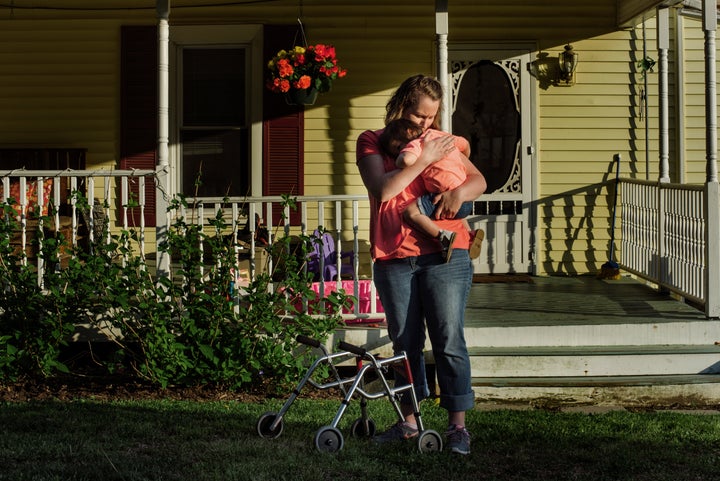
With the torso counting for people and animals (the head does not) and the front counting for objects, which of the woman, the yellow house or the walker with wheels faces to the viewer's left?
the walker with wheels

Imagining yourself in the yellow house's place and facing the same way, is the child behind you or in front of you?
in front

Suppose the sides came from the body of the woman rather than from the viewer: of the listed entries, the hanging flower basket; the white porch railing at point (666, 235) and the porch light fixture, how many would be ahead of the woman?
0

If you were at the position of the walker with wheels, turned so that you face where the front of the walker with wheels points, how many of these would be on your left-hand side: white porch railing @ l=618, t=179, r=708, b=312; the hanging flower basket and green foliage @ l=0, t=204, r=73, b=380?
0

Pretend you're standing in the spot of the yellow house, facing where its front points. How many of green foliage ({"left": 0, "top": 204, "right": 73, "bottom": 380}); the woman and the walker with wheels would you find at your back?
0

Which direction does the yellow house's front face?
toward the camera

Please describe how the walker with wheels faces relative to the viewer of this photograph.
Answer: facing to the left of the viewer

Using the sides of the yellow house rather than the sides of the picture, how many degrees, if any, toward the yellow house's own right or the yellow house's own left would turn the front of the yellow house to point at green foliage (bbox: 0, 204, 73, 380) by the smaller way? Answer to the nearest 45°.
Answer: approximately 45° to the yellow house's own right

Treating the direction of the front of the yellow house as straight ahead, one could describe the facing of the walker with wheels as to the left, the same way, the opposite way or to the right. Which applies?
to the right

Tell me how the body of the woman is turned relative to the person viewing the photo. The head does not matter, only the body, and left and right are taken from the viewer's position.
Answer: facing the viewer

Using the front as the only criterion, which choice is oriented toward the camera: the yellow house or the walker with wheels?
the yellow house

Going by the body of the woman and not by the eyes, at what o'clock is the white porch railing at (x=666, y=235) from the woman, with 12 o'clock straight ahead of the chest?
The white porch railing is roughly at 7 o'clock from the woman.

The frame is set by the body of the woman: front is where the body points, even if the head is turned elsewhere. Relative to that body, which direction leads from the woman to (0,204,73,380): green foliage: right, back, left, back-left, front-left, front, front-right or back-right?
back-right

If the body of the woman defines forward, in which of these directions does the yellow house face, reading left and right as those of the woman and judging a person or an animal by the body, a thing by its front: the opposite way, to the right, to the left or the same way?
the same way

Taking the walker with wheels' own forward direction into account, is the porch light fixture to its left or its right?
on its right

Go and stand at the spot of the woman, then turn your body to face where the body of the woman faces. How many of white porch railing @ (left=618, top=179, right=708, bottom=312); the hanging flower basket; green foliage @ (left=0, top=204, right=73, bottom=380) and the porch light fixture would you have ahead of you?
0

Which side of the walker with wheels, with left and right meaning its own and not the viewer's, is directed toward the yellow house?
right

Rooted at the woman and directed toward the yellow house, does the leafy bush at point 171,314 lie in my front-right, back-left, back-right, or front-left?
front-left

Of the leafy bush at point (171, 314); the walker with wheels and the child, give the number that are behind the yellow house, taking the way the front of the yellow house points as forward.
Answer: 0

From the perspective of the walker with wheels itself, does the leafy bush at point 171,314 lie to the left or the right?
on its right

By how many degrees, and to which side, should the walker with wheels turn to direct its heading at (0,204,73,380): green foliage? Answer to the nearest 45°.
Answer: approximately 45° to its right
